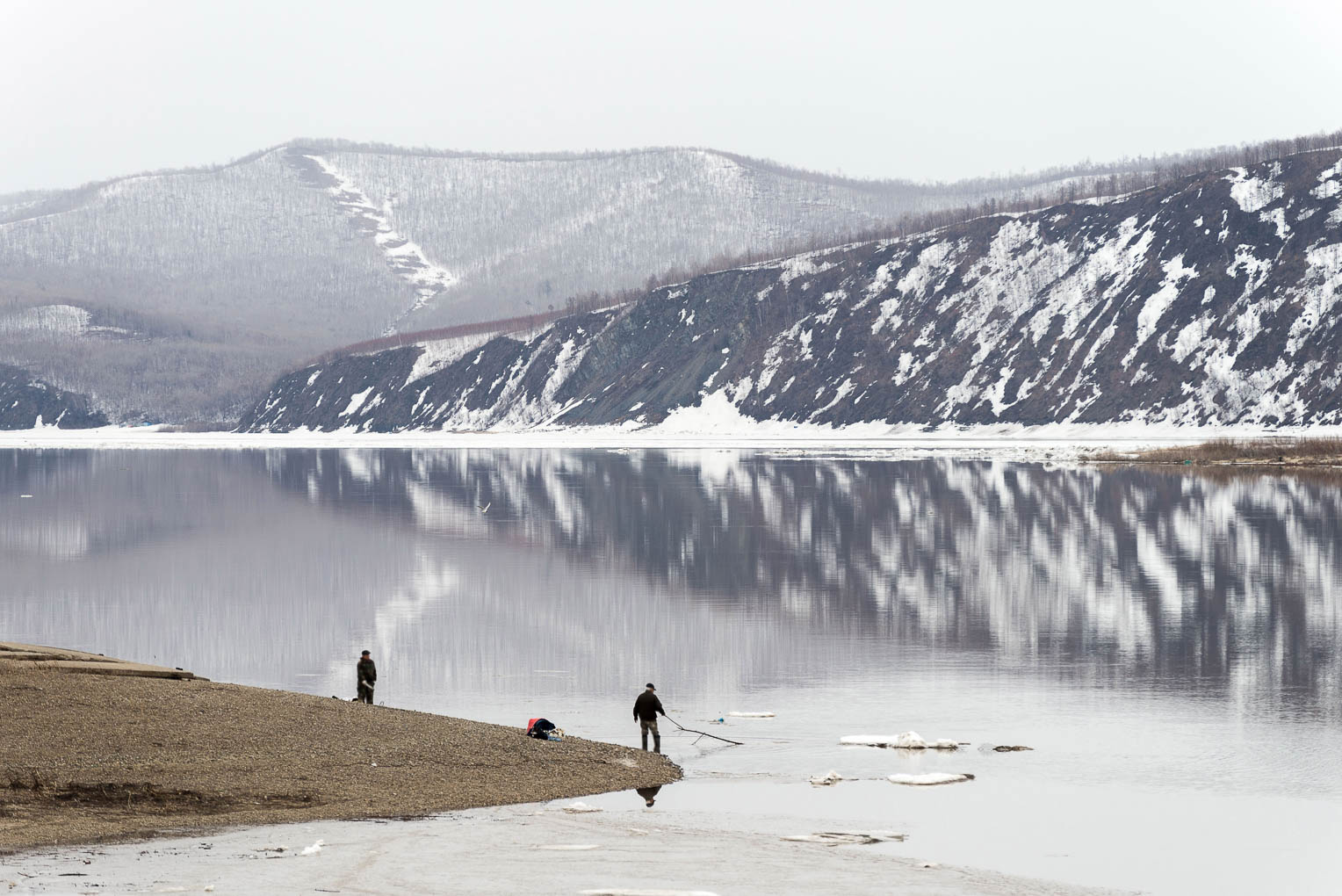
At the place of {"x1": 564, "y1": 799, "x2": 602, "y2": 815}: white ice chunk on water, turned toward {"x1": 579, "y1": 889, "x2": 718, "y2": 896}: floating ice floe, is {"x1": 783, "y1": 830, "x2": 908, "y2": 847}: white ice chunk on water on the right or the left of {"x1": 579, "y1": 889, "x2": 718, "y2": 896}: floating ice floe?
left

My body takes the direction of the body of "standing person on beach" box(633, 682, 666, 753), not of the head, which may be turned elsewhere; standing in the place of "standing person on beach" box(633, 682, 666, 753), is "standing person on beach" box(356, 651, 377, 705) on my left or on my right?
on my left

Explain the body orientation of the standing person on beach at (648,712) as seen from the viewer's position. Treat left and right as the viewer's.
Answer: facing away from the viewer and to the right of the viewer

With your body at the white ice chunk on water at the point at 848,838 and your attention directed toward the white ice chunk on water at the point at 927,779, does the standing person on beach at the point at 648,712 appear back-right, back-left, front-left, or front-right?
front-left

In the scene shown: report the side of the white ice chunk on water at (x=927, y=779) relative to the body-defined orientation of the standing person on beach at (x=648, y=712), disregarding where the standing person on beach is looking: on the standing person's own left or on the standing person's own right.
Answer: on the standing person's own right

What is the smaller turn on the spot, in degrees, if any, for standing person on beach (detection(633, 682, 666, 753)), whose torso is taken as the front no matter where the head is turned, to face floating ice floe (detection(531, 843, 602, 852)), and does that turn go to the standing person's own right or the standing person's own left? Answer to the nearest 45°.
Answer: approximately 135° to the standing person's own right

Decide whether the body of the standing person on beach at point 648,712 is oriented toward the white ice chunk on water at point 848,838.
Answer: no

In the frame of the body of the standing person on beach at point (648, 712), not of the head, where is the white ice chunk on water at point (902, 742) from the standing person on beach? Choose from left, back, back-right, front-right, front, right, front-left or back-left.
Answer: front-right

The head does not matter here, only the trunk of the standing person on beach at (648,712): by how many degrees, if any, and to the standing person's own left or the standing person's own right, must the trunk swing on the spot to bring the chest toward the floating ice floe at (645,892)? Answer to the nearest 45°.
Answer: approximately 135° to the standing person's own right

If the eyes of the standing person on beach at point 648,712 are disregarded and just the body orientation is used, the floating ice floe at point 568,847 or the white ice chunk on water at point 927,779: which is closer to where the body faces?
the white ice chunk on water

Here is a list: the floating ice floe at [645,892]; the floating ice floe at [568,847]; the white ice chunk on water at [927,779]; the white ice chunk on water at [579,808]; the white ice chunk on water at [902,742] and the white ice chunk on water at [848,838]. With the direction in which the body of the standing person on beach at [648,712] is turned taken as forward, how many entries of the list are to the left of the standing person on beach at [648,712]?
0
